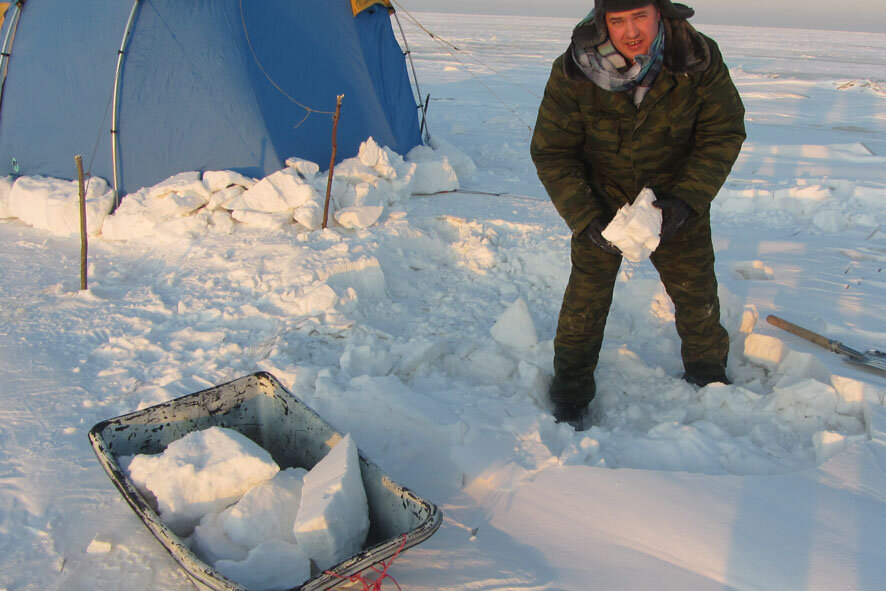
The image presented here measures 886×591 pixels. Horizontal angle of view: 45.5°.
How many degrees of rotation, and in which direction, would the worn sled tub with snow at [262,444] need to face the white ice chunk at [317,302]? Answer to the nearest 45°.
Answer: approximately 135° to its left

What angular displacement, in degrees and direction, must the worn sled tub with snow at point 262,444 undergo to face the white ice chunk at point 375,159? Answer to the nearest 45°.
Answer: approximately 135° to its left

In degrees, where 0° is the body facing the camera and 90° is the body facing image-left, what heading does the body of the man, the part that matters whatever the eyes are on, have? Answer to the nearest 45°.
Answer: approximately 0°

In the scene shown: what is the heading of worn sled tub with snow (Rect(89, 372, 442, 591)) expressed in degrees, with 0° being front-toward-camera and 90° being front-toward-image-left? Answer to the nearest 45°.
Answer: approximately 315°
